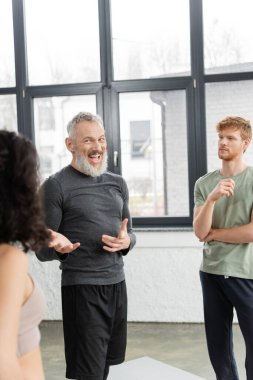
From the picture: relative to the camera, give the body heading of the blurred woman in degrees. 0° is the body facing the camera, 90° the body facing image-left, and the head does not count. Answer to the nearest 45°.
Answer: approximately 225°

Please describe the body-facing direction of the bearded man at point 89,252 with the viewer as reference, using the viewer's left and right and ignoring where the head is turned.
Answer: facing the viewer and to the right of the viewer

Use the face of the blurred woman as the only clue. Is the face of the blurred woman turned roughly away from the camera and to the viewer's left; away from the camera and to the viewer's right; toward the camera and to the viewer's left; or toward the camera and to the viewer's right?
away from the camera and to the viewer's right

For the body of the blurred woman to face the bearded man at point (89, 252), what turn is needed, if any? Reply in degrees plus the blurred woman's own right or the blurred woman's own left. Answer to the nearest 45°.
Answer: approximately 45° to the blurred woman's own left

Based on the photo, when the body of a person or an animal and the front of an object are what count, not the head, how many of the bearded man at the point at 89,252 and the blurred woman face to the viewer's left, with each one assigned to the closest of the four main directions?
0

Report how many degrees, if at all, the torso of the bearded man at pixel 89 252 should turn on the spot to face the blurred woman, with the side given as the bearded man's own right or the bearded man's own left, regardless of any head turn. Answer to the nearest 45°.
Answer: approximately 45° to the bearded man's own right
